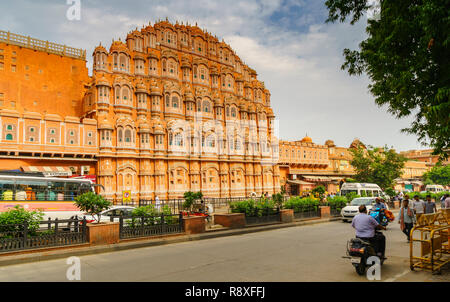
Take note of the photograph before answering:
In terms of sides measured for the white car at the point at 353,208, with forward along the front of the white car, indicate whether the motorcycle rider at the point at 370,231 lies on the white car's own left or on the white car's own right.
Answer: on the white car's own left

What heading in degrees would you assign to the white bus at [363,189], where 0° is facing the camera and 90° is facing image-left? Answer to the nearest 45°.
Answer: approximately 45°
